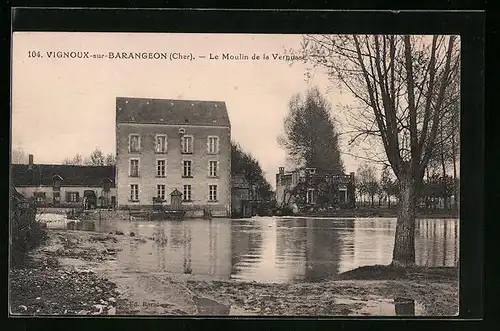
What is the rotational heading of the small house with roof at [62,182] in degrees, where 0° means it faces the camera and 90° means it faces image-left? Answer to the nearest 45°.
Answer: approximately 0°

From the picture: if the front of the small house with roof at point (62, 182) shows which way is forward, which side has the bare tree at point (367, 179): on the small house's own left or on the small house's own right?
on the small house's own left
